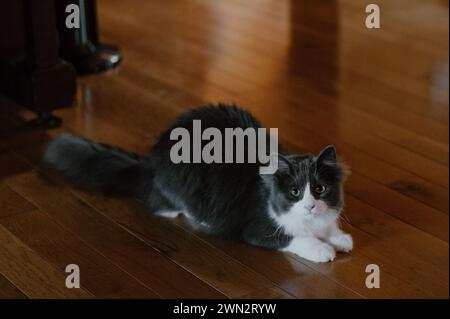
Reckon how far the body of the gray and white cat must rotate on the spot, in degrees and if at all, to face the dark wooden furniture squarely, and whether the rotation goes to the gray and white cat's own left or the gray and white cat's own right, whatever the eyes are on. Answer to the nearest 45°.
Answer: approximately 180°

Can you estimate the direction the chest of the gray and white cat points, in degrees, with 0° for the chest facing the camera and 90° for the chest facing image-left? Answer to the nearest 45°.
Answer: approximately 315°
